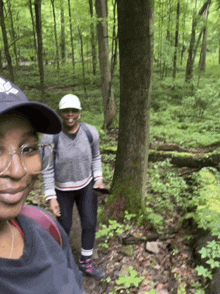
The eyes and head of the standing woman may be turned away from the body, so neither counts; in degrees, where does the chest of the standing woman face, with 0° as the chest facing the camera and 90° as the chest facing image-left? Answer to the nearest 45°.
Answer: approximately 0°

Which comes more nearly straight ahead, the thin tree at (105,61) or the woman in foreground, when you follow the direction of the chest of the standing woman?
the woman in foreground

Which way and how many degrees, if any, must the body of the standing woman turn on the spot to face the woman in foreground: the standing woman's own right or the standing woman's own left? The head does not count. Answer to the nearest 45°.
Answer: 0° — they already face them

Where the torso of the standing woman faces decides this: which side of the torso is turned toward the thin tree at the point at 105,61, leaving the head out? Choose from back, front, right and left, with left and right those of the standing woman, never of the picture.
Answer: back

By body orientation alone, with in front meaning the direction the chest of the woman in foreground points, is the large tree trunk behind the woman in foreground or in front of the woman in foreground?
behind

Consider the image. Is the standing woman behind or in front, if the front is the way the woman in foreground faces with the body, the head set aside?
behind

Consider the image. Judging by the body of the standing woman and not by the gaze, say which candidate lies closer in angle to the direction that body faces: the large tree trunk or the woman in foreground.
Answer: the woman in foreground

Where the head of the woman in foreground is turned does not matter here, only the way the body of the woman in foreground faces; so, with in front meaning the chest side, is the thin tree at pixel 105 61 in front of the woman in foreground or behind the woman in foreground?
behind

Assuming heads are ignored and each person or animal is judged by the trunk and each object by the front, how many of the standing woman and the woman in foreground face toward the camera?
2
